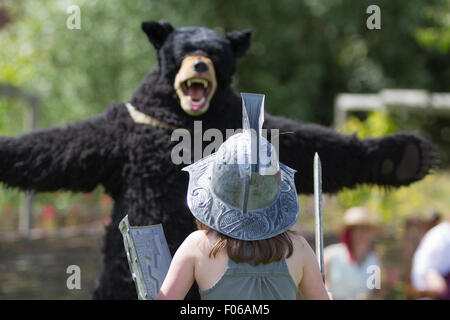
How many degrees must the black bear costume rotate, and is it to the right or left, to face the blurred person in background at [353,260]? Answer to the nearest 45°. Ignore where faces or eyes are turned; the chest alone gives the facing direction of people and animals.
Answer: approximately 135° to its left

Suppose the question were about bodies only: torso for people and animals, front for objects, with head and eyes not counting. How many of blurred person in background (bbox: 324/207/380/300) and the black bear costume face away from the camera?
0

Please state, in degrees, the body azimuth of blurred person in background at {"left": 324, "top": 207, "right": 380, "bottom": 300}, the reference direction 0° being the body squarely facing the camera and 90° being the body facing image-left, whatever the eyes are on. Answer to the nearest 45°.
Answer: approximately 315°

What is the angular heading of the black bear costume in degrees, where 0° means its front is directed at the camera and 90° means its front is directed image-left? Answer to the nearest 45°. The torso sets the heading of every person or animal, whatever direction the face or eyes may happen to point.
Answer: approximately 0°

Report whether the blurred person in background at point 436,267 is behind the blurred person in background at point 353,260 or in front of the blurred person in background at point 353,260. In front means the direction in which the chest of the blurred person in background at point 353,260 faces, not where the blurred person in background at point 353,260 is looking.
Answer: in front

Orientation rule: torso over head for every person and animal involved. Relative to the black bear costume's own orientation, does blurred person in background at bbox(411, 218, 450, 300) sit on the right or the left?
on its left
